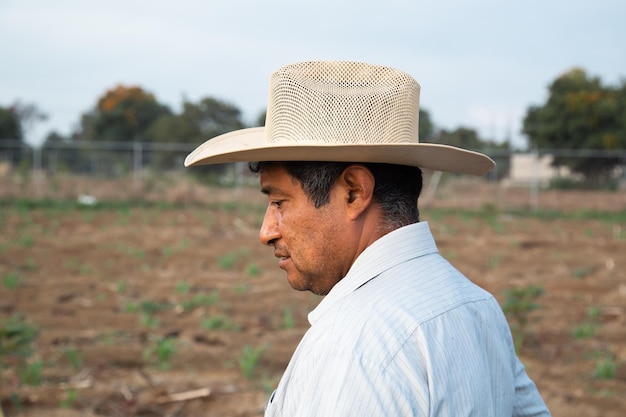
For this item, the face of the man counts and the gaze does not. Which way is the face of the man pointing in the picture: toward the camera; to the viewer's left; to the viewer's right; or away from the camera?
to the viewer's left

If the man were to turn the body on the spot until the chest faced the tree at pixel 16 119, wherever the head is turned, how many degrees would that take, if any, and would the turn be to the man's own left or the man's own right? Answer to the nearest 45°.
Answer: approximately 45° to the man's own right

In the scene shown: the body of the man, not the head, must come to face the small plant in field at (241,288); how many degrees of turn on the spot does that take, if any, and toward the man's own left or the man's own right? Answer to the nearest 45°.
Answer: approximately 90° to the man's own right

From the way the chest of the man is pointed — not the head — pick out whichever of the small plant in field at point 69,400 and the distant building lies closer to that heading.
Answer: the small plant in field

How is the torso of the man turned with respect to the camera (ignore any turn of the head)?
to the viewer's left

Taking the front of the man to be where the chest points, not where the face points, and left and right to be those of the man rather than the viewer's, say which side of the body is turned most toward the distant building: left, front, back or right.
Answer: right

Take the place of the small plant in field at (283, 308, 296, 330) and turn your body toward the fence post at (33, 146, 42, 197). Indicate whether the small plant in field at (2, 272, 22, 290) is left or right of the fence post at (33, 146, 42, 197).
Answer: left

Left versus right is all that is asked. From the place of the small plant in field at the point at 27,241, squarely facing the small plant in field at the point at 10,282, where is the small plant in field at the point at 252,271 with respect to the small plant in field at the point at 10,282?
left

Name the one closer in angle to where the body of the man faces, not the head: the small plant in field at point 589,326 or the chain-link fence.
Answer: the chain-link fence
